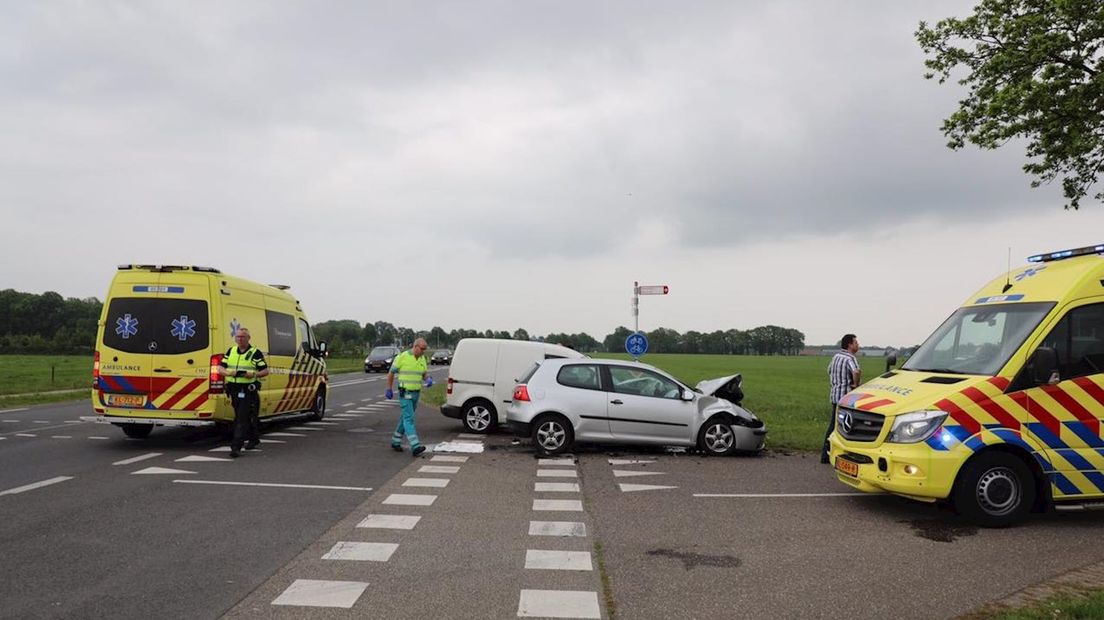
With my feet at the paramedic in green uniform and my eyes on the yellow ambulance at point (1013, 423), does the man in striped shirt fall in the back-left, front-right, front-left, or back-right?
front-left

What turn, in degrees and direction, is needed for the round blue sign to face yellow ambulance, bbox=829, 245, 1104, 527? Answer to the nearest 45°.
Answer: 0° — it already faces it

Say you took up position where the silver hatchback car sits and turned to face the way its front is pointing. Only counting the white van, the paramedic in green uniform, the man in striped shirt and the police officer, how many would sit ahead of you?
1

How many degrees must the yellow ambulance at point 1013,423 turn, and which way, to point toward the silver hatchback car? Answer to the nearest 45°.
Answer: approximately 90° to its right

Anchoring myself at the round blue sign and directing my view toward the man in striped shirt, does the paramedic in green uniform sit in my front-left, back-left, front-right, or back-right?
front-right

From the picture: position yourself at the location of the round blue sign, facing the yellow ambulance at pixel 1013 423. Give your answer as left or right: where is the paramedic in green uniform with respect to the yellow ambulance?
right

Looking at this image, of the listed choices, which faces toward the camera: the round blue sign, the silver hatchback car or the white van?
the round blue sign

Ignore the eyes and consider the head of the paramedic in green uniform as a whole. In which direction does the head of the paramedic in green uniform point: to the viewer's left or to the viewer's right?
to the viewer's right

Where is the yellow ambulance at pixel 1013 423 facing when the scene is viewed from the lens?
facing the viewer and to the left of the viewer

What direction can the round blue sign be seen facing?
toward the camera

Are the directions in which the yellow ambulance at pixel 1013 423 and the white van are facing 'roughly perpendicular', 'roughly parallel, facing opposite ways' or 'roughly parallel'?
roughly parallel, facing opposite ways

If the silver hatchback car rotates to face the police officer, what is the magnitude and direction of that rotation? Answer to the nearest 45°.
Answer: approximately 180°

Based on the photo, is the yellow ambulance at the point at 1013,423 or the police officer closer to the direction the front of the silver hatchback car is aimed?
the yellow ambulance

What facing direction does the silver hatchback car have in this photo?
to the viewer's right
